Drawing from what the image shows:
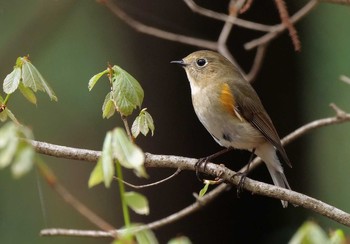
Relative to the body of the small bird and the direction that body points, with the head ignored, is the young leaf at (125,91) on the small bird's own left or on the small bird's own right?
on the small bird's own right

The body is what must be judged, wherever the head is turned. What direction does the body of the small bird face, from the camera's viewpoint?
to the viewer's left

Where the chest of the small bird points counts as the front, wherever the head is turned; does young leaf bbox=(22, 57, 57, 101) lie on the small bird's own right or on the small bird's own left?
on the small bird's own right

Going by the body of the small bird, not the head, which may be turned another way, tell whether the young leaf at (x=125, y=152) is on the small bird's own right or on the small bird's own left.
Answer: on the small bird's own left
